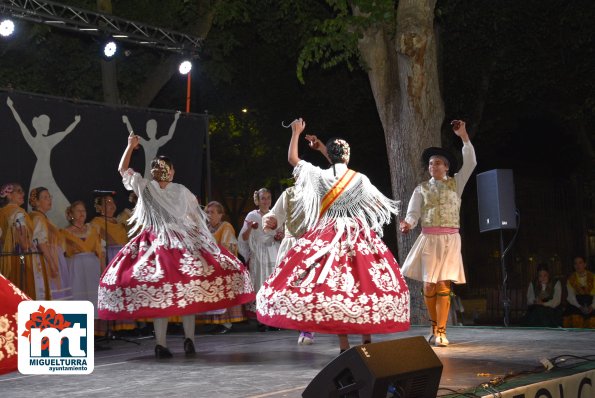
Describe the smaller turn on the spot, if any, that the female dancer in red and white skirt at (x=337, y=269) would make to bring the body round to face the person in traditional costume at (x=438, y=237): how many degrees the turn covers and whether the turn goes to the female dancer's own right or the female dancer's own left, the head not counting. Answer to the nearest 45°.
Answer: approximately 45° to the female dancer's own right

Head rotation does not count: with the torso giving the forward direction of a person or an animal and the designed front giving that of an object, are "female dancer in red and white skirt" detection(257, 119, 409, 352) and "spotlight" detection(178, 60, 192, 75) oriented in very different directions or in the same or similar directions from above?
very different directions

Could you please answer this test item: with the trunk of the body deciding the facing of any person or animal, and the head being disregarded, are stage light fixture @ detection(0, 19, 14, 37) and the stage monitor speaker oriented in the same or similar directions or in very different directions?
very different directions

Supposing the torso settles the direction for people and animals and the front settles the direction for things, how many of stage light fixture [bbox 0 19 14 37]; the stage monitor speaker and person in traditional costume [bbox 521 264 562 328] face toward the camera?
2

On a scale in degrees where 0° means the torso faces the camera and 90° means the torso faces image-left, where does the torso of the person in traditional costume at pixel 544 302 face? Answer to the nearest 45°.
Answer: approximately 0°

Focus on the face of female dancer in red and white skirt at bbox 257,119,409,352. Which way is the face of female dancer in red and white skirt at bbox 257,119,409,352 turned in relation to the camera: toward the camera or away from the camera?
away from the camera

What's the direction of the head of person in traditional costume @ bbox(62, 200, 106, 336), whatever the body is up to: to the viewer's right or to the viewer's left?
to the viewer's right

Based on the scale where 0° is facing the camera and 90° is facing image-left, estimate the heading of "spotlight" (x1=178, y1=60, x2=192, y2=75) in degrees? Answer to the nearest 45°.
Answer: approximately 0°
